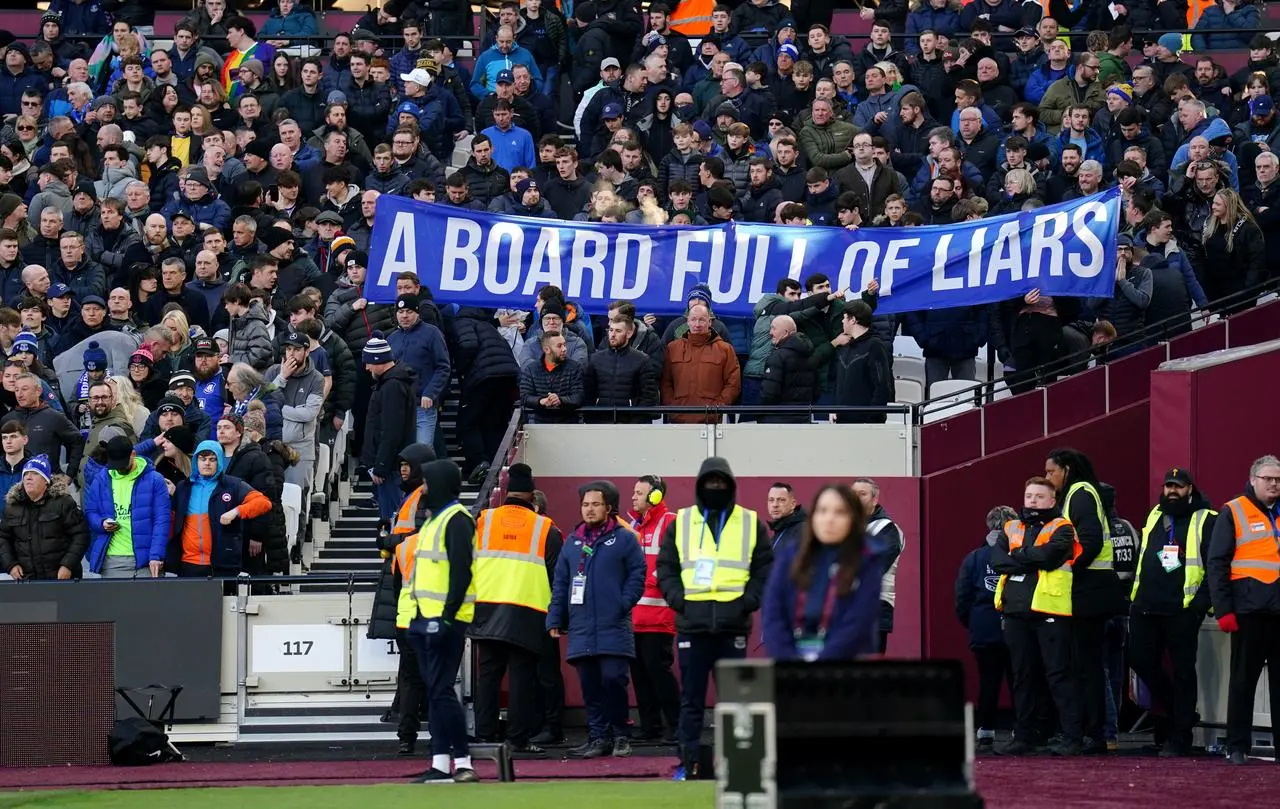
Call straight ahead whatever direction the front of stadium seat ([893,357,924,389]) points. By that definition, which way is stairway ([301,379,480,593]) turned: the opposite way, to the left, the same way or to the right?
the same way

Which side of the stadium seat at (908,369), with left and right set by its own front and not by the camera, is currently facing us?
front

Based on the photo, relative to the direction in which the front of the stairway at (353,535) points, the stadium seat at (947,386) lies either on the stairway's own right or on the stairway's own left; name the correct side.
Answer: on the stairway's own left

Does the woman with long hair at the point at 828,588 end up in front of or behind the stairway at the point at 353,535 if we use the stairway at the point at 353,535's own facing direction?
in front

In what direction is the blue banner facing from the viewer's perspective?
toward the camera

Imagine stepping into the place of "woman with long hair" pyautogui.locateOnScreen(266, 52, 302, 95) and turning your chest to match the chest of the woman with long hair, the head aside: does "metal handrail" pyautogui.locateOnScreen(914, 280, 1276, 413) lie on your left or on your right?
on your left

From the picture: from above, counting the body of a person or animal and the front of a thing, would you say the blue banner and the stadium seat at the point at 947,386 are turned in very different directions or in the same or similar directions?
same or similar directions

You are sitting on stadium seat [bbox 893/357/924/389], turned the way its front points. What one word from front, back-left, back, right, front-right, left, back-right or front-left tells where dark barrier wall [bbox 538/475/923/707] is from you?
front

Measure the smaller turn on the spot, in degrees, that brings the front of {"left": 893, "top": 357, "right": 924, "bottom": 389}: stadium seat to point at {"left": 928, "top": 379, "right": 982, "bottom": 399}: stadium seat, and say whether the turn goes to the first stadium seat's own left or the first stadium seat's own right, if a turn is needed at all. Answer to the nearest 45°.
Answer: approximately 45° to the first stadium seat's own left

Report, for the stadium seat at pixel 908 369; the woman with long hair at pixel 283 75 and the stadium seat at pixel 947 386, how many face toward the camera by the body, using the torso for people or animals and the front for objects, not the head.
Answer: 3

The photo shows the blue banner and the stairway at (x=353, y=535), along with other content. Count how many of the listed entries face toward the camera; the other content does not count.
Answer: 2

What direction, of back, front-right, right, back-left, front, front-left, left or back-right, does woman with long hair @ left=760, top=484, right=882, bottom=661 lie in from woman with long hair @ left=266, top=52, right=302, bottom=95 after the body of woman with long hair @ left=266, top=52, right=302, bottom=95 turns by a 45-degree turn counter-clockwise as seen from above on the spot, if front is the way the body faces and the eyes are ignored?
front-right

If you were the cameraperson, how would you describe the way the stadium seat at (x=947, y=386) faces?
facing the viewer

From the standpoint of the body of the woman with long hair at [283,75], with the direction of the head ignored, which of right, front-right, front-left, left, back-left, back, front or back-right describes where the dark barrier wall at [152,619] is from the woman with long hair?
front

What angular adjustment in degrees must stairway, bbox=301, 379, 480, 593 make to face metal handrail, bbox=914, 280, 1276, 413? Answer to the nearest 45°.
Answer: approximately 90° to its left

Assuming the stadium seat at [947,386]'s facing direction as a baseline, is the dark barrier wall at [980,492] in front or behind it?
in front

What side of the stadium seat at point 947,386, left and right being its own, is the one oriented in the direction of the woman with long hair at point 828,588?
front

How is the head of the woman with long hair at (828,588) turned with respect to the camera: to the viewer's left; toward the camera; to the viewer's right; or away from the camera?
toward the camera

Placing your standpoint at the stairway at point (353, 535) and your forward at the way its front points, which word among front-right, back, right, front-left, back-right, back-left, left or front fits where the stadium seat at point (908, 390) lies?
left

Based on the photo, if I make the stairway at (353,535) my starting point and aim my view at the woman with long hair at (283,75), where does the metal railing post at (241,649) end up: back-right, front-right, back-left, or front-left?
back-left

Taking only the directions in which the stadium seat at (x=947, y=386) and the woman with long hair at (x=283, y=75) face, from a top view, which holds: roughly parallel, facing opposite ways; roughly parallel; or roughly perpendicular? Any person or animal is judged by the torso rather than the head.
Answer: roughly parallel

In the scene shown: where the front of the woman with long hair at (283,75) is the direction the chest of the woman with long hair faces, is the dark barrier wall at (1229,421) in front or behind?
in front

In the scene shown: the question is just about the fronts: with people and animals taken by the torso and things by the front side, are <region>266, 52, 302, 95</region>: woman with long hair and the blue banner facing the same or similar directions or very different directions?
same or similar directions
